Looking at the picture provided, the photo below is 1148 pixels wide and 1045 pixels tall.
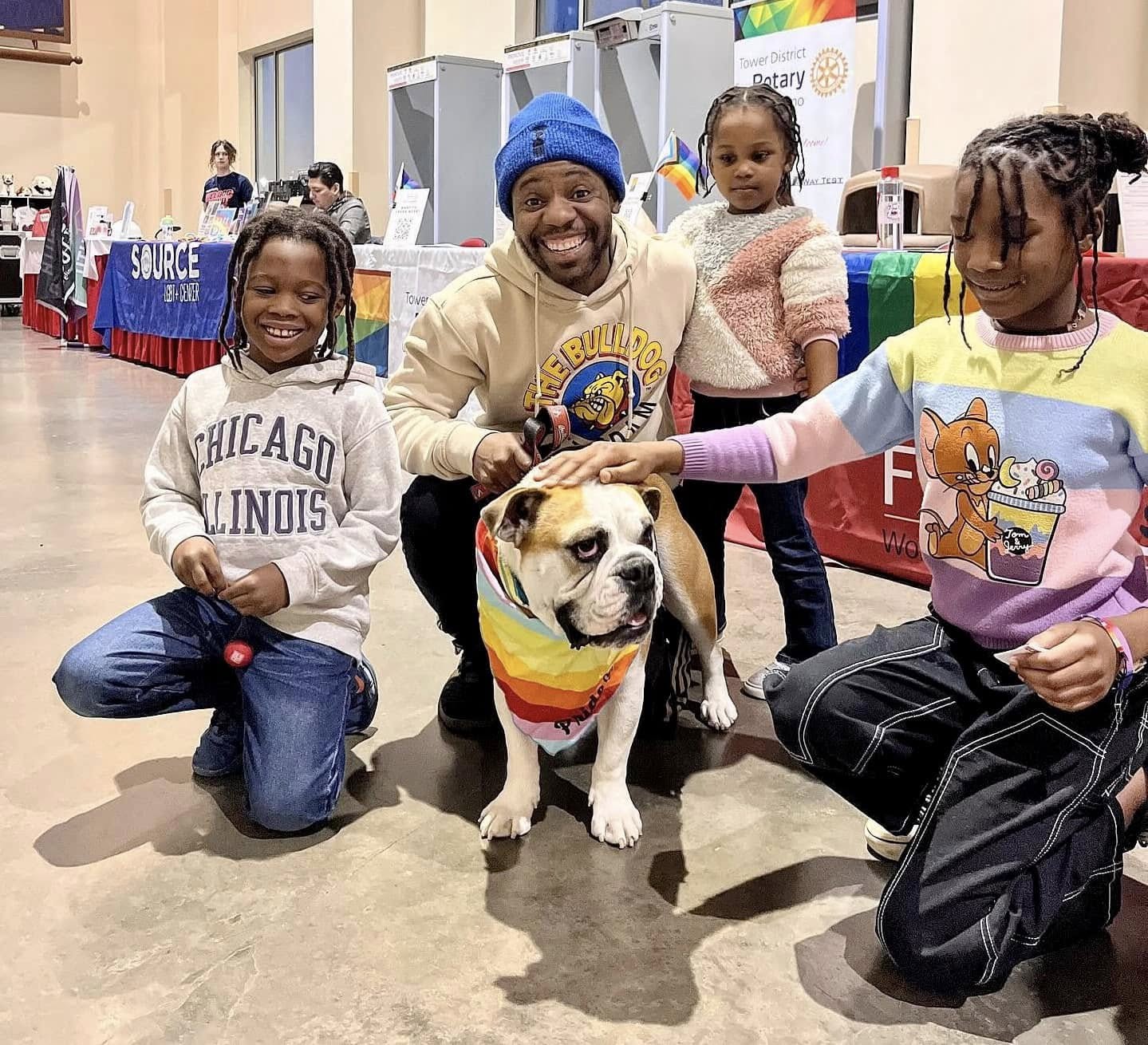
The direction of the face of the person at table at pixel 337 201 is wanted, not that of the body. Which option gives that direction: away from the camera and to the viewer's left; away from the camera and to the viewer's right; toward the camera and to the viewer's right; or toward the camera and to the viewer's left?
toward the camera and to the viewer's left

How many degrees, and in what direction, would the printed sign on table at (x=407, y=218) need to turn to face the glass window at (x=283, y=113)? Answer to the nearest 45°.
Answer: approximately 180°

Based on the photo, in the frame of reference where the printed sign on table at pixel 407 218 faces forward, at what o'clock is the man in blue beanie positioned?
The man in blue beanie is roughly at 12 o'clock from the printed sign on table.

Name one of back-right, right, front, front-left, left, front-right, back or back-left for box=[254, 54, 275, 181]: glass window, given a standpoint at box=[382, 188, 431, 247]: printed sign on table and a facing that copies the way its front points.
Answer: back

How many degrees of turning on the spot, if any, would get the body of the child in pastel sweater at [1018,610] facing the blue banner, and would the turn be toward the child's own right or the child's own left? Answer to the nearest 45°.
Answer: approximately 90° to the child's own right

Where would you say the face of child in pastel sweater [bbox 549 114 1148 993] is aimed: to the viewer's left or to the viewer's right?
to the viewer's left

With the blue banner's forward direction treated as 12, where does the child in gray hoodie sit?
The child in gray hoodie is roughly at 12 o'clock from the blue banner.

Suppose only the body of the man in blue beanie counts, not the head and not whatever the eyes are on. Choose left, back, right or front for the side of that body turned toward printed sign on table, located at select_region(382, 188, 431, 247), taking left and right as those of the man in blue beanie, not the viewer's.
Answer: back

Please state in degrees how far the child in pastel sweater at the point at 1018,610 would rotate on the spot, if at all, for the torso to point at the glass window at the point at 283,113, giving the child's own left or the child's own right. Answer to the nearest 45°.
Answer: approximately 90° to the child's own right

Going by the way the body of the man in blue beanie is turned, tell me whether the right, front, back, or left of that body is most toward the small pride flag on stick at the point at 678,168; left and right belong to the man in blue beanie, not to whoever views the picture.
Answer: back
